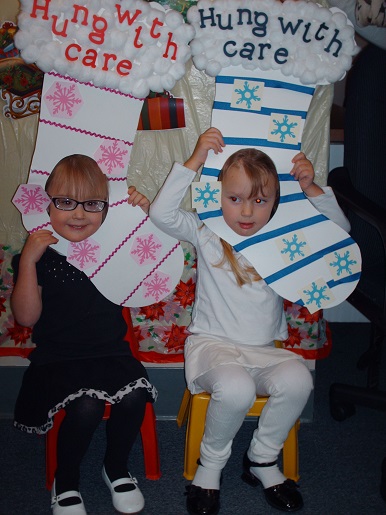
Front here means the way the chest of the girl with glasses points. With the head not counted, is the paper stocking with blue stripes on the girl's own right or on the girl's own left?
on the girl's own left

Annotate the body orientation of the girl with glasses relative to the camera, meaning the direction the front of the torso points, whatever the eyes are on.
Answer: toward the camera

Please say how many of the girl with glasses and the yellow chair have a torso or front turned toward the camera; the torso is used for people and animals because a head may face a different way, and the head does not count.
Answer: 2

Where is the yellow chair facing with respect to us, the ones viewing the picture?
facing the viewer
